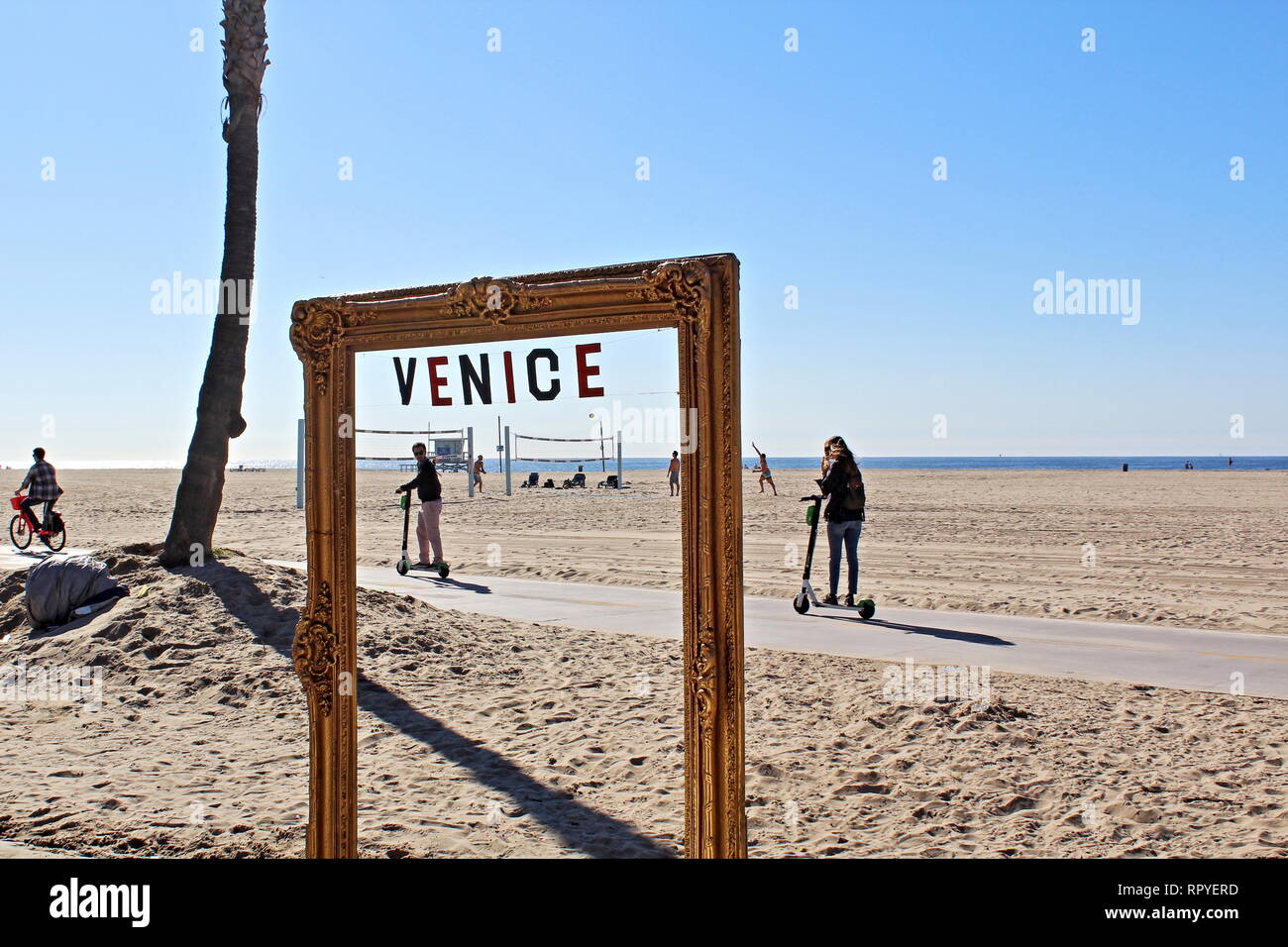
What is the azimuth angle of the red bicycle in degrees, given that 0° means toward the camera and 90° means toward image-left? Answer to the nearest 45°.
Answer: approximately 135°

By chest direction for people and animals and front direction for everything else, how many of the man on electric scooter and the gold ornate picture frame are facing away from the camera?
0

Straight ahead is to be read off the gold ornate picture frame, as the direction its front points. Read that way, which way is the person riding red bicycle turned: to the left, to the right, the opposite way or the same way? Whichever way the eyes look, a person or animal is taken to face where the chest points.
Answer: to the right

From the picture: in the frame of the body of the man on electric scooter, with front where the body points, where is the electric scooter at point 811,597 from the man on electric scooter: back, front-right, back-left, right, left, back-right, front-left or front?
back-left

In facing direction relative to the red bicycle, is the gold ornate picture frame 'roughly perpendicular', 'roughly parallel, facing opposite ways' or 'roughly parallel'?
roughly perpendicular

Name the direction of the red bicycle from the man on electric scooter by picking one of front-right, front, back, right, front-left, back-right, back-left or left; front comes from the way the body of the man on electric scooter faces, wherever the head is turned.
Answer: front-right

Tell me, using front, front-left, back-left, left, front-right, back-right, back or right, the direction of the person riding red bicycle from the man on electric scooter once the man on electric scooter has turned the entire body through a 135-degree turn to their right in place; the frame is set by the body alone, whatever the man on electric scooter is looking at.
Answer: left

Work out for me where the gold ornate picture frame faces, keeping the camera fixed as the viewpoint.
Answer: facing the viewer and to the left of the viewer

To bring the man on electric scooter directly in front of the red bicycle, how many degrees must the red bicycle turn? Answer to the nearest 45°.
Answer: approximately 180°

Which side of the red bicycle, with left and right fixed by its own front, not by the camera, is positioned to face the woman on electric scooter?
back

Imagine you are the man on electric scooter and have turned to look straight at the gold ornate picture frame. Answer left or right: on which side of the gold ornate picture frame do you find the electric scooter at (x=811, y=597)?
left

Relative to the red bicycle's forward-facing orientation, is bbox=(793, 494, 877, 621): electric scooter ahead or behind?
behind

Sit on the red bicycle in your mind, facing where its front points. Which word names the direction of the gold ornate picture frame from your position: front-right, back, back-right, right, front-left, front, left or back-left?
back-left

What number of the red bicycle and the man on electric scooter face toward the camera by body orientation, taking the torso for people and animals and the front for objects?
0

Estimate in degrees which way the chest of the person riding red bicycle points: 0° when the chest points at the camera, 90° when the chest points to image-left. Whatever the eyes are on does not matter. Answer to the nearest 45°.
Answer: approximately 135°

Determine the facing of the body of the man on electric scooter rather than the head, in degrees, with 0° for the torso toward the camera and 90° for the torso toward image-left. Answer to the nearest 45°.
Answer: approximately 90°
